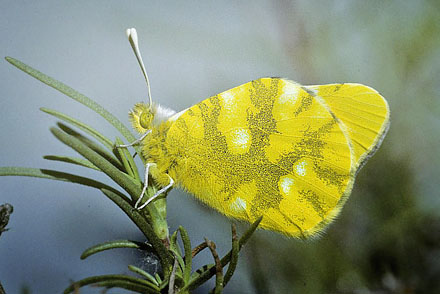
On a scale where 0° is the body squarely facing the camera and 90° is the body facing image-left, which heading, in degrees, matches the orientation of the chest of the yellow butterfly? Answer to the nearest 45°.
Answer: approximately 90°
